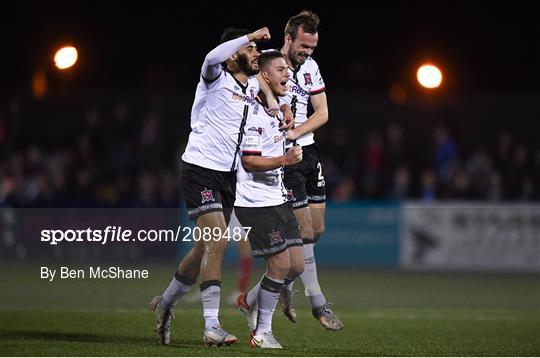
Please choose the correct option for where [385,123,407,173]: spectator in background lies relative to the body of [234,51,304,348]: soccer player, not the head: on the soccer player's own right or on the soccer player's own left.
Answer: on the soccer player's own left

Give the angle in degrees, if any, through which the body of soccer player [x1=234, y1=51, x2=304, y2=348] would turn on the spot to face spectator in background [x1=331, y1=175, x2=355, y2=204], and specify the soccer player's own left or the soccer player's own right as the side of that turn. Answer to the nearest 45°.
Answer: approximately 135° to the soccer player's own left

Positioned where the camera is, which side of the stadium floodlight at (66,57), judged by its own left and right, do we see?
front

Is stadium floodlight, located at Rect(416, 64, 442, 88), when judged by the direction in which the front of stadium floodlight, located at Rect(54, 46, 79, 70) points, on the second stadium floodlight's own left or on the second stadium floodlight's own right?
on the second stadium floodlight's own left

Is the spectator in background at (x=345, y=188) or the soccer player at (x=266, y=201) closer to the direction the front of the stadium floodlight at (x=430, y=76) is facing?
the soccer player

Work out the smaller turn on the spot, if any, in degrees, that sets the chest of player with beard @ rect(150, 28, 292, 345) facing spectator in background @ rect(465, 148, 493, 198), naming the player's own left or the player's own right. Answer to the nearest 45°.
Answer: approximately 90° to the player's own left

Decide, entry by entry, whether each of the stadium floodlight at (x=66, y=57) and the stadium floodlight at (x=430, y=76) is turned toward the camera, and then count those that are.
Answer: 2

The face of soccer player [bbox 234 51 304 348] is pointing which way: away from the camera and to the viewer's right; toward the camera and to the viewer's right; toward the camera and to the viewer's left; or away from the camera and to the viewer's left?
toward the camera and to the viewer's right

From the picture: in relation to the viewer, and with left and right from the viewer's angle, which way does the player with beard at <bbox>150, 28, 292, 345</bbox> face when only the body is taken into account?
facing the viewer and to the right of the viewer

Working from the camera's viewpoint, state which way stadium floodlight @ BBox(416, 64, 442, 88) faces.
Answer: facing the viewer

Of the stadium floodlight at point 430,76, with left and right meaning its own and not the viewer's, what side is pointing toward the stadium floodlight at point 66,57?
right
